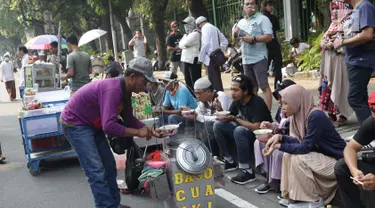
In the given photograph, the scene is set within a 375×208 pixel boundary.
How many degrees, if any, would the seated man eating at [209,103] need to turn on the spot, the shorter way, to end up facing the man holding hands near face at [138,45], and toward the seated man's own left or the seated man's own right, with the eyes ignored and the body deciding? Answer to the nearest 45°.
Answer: approximately 135° to the seated man's own right

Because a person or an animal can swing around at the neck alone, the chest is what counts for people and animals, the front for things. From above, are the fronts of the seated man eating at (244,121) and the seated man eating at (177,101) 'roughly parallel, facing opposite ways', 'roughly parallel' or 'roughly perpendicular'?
roughly parallel

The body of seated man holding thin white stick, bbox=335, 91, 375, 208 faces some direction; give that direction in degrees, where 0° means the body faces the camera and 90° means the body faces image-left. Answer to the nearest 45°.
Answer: approximately 45°

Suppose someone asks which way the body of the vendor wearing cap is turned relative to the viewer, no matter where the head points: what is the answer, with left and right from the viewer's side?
facing to the right of the viewer

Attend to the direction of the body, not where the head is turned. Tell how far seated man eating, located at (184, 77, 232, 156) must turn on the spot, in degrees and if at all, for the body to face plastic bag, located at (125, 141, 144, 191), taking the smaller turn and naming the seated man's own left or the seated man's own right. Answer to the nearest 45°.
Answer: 0° — they already face it

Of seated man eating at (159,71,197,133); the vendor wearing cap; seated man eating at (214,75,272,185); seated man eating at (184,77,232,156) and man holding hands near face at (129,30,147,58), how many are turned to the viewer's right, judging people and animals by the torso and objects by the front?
1

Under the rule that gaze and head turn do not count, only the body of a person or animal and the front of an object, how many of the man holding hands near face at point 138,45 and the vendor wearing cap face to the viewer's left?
0

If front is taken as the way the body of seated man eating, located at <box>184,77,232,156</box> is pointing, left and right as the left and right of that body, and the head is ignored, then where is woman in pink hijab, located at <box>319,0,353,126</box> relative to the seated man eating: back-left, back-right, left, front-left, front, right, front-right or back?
back-left

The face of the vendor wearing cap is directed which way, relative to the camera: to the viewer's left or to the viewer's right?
to the viewer's right

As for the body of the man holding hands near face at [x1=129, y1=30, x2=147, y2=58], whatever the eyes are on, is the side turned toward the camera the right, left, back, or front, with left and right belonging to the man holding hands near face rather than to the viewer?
front

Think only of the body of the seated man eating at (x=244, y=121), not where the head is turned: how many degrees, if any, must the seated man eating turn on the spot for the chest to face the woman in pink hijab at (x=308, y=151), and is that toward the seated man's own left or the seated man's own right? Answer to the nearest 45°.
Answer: approximately 90° to the seated man's own left

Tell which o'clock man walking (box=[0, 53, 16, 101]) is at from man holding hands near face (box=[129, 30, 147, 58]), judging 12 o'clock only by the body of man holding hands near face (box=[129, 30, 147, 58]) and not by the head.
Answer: man walking (box=[0, 53, 16, 101]) is roughly at 3 o'clock from man holding hands near face (box=[129, 30, 147, 58]).

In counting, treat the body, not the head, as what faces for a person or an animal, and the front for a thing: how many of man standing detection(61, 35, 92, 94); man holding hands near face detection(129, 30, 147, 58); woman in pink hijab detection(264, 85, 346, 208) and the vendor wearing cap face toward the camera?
1

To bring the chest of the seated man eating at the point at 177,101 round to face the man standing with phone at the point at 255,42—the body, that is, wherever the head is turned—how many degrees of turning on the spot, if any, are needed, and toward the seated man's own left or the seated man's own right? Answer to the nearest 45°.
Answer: approximately 180°

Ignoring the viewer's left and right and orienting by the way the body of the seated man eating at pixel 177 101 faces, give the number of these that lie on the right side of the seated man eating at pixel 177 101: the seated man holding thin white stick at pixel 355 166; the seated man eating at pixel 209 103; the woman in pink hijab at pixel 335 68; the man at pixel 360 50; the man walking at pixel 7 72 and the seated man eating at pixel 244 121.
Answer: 1

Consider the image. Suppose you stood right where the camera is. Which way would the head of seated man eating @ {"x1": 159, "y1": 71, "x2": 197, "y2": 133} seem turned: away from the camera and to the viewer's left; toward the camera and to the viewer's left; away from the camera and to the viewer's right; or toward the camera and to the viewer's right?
toward the camera and to the viewer's left

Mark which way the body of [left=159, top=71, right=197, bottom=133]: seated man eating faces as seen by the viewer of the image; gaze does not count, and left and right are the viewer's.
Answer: facing the viewer and to the left of the viewer
